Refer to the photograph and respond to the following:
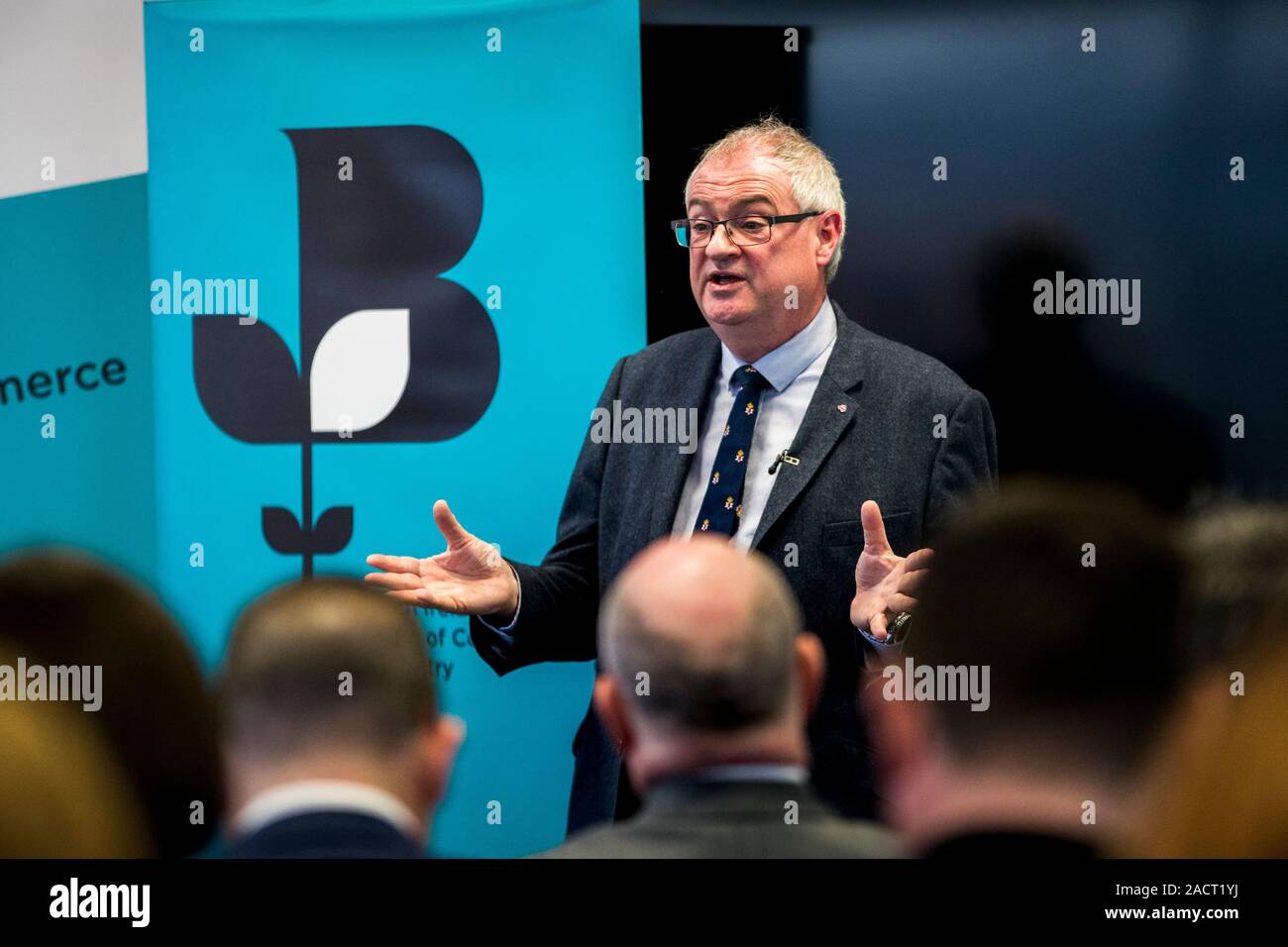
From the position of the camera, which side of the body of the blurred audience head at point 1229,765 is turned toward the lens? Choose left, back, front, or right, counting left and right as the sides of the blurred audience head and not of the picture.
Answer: back

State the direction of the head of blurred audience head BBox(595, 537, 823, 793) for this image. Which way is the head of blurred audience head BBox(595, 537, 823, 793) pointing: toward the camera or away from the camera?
away from the camera

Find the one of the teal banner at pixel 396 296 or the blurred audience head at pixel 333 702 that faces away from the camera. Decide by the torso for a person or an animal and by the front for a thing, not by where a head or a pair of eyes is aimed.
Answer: the blurred audience head

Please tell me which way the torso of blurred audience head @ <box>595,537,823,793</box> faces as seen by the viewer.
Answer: away from the camera

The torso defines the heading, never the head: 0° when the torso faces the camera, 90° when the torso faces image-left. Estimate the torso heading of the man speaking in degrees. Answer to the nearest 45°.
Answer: approximately 45°

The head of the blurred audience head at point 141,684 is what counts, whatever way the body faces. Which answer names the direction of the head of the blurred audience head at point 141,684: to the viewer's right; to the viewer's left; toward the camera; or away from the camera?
away from the camera

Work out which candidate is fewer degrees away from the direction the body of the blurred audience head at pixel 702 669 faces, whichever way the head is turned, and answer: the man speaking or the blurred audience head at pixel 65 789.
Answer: the man speaking

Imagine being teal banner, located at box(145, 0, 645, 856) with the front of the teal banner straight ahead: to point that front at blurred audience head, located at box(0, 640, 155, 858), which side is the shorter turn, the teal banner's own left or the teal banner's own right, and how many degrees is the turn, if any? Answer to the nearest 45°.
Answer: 0° — it already faces them

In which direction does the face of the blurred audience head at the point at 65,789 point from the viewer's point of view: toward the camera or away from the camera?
away from the camera

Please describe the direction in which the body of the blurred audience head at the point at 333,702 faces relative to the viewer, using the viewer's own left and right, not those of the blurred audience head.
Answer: facing away from the viewer

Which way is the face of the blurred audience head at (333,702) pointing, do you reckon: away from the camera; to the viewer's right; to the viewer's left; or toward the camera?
away from the camera
